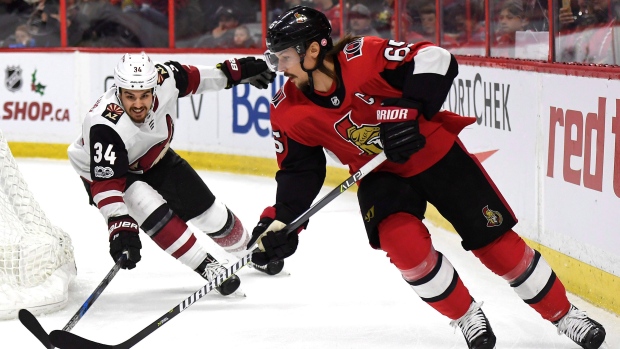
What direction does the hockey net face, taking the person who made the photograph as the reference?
facing to the left of the viewer

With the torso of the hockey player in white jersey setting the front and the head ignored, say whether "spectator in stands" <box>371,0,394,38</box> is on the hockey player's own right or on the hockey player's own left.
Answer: on the hockey player's own left

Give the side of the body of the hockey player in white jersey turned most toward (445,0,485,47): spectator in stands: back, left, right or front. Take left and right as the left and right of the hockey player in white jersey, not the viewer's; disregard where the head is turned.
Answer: left

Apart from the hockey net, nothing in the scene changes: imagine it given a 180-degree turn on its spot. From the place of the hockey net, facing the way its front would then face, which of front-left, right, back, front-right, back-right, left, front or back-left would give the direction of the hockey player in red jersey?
front-right

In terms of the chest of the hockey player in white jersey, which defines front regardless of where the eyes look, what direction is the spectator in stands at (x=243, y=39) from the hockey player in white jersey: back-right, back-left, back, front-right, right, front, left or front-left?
back-left

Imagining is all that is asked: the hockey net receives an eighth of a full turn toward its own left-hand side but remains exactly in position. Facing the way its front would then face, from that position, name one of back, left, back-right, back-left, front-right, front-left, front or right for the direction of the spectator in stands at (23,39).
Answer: back-right

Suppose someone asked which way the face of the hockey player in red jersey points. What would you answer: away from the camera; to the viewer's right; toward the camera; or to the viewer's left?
to the viewer's left

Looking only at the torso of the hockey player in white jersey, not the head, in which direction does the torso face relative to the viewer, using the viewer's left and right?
facing the viewer and to the right of the viewer

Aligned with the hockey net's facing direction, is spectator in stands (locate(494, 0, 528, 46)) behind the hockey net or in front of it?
behind

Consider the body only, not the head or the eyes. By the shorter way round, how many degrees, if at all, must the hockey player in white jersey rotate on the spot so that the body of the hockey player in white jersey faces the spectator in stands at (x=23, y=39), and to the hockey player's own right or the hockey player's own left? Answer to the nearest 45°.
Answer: approximately 135° to the hockey player's own left

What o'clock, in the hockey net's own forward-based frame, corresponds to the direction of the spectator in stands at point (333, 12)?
The spectator in stands is roughly at 4 o'clock from the hockey net.

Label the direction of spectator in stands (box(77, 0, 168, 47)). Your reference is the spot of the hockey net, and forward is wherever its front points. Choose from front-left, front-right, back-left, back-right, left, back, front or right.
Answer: right

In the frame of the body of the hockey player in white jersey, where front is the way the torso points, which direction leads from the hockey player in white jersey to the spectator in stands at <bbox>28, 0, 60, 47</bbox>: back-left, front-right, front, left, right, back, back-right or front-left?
back-left

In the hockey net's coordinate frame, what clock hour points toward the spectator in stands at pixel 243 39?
The spectator in stands is roughly at 4 o'clock from the hockey net.

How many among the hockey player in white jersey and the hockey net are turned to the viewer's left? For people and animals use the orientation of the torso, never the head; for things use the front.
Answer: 1
